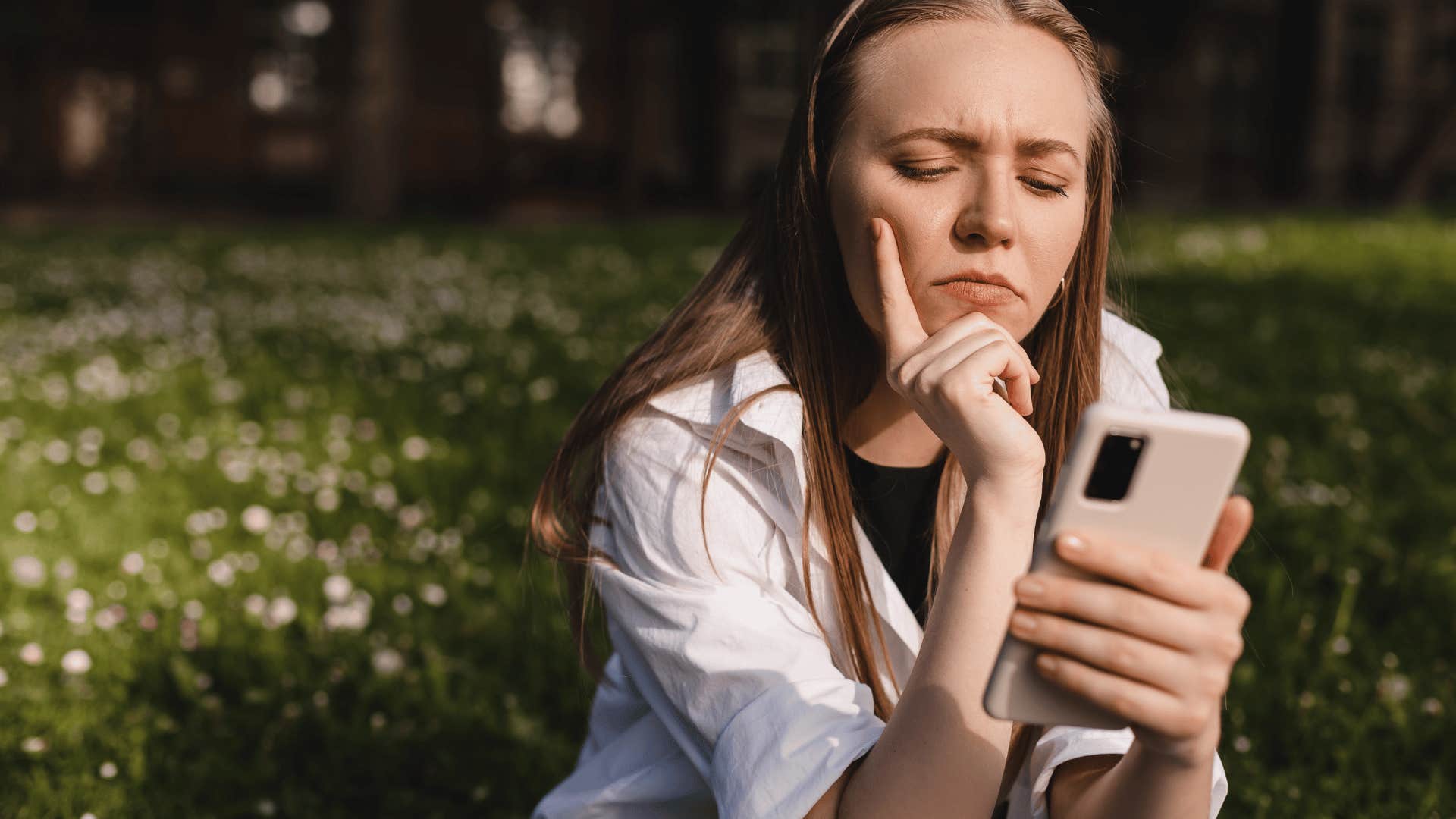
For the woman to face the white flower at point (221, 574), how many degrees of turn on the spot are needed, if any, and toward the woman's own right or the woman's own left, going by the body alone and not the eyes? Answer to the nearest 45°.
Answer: approximately 180°

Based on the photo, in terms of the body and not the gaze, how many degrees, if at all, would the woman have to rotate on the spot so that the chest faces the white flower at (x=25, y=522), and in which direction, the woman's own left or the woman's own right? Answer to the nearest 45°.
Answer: approximately 180°

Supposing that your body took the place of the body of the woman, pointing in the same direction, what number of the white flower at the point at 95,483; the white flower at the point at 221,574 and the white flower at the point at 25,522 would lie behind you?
3

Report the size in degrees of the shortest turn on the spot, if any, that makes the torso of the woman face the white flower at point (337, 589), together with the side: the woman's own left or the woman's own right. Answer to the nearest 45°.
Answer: approximately 180°

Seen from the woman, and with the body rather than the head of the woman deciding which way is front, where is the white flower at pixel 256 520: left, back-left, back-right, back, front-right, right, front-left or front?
back

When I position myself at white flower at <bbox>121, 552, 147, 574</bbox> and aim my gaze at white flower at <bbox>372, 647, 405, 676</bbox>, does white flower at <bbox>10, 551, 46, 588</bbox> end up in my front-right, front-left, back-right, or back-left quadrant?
back-right

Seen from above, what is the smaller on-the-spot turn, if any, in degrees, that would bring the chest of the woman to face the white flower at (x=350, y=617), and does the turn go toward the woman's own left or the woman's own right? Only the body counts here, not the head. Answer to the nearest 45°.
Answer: approximately 180°

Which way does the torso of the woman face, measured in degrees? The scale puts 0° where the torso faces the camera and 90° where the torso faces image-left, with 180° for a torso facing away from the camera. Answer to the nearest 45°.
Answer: approximately 315°

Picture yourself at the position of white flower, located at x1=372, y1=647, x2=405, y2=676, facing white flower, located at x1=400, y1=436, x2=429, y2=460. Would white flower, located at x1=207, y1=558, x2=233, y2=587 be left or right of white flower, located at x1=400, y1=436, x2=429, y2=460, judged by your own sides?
left

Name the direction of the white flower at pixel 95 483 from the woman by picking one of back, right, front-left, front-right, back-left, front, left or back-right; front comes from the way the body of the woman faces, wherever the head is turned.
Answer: back
